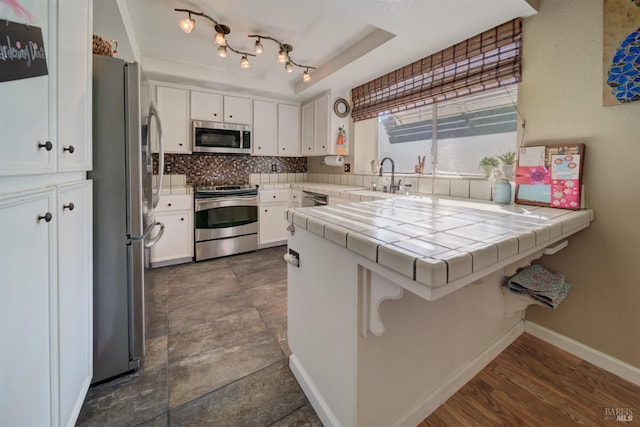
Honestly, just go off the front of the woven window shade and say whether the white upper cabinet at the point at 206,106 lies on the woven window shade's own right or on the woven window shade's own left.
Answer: on the woven window shade's own right

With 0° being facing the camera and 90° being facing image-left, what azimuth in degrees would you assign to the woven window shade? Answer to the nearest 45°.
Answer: approximately 45°

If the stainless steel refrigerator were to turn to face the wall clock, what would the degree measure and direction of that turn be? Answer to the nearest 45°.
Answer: approximately 45° to its left

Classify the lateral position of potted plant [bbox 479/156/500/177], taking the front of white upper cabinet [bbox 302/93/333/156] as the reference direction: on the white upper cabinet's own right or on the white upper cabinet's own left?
on the white upper cabinet's own left

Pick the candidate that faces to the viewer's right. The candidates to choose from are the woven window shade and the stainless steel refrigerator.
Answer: the stainless steel refrigerator

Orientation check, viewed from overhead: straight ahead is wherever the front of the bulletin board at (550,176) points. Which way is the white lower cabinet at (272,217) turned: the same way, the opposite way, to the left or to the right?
to the left

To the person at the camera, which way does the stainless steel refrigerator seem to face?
facing to the right of the viewer
